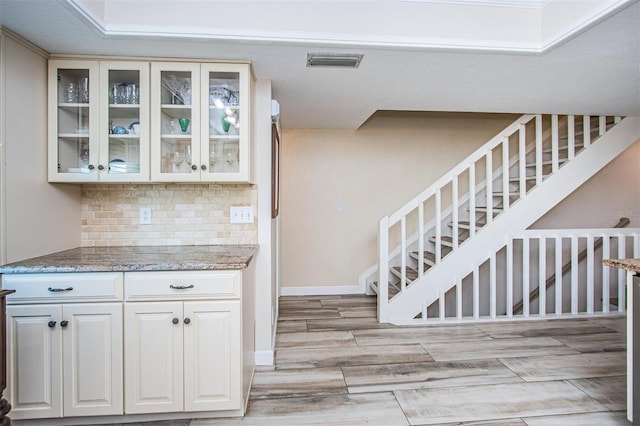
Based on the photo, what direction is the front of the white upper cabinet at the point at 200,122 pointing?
toward the camera

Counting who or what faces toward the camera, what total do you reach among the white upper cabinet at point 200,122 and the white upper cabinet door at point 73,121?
2

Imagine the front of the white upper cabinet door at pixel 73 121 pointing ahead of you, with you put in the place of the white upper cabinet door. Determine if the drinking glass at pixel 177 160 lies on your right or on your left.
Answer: on your left

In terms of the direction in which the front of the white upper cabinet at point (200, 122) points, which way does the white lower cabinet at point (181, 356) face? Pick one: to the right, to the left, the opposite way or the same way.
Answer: the same way

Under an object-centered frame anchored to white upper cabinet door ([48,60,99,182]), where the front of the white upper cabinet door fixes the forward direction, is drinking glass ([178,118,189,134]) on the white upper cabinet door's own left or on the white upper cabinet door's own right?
on the white upper cabinet door's own left

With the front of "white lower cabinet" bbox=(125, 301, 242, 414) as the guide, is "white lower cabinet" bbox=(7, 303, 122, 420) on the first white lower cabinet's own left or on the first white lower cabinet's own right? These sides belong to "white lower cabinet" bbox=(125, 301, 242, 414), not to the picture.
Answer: on the first white lower cabinet's own right

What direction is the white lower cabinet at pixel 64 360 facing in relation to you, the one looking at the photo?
facing the viewer

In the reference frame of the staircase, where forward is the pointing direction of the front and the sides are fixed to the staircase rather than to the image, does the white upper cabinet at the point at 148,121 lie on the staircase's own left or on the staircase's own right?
on the staircase's own left

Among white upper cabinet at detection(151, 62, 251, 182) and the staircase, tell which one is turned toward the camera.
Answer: the white upper cabinet

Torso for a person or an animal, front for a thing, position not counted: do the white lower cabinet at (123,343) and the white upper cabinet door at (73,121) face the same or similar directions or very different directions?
same or similar directions

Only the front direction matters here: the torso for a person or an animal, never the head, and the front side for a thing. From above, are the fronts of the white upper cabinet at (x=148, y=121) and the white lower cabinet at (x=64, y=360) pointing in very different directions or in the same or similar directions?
same or similar directions

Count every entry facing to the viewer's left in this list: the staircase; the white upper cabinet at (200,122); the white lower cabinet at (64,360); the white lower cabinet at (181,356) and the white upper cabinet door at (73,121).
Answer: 1

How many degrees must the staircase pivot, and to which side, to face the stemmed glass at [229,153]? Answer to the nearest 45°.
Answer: approximately 45° to its left

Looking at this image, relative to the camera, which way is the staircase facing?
to the viewer's left

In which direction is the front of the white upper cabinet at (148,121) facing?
toward the camera
